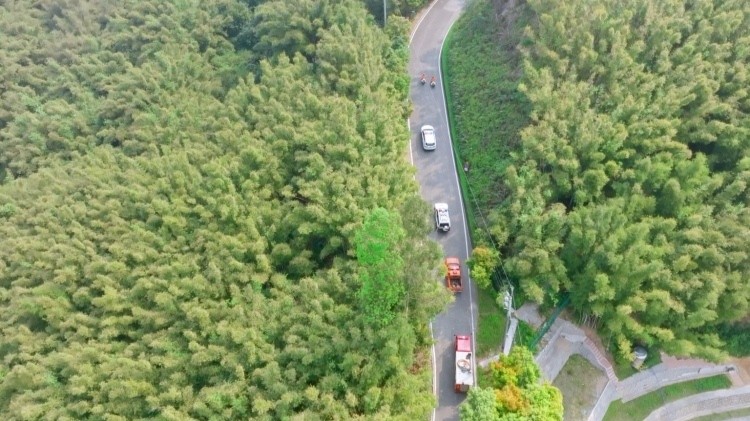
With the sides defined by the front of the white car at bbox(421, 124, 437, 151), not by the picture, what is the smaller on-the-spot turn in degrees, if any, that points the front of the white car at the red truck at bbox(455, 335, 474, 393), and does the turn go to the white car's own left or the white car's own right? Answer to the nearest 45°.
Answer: approximately 180°

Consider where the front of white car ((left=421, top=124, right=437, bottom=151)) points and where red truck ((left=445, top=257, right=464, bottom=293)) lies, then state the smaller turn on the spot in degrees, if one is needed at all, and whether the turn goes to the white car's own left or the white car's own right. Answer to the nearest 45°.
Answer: approximately 180°

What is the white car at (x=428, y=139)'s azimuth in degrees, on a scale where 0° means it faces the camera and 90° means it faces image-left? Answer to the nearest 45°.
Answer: approximately 180°

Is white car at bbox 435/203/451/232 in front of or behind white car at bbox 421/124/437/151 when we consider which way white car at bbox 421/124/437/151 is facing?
behind
